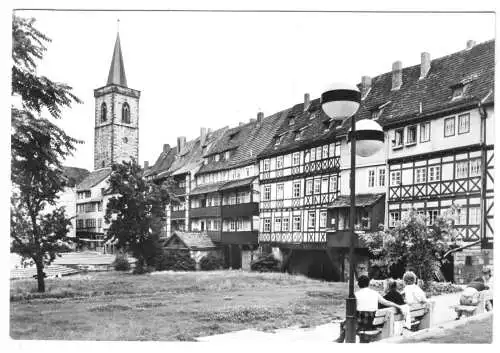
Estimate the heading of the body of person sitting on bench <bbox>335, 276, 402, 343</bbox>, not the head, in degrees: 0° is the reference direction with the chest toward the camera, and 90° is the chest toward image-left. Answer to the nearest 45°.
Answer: approximately 135°

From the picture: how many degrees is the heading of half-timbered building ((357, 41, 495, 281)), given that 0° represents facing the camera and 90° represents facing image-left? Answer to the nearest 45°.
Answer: approximately 45°

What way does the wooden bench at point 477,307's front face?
to the viewer's left

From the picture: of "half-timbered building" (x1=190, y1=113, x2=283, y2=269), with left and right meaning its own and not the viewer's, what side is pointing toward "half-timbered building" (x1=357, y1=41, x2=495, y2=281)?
left

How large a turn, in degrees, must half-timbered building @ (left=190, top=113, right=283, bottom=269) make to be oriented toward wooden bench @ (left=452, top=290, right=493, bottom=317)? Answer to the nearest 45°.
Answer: approximately 90° to its left

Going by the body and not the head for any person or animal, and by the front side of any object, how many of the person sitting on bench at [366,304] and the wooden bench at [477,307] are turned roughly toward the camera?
0

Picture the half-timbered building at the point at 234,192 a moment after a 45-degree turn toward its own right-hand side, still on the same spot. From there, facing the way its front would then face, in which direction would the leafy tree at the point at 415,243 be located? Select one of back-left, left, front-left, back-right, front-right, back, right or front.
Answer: back-left
